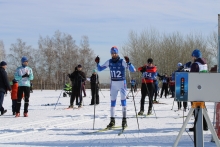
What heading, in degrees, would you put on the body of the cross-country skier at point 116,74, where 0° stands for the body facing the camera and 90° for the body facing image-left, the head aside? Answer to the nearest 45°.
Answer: approximately 0°
